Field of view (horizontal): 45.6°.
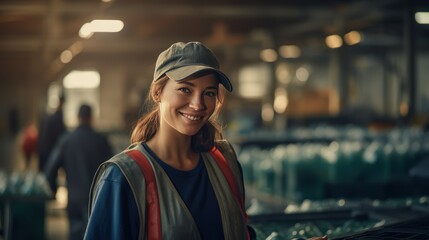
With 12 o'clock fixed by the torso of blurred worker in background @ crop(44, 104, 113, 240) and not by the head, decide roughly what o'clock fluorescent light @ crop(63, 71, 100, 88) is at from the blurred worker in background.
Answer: The fluorescent light is roughly at 12 o'clock from the blurred worker in background.

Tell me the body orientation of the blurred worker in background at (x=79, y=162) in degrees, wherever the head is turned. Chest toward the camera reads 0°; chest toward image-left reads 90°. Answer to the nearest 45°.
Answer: approximately 180°

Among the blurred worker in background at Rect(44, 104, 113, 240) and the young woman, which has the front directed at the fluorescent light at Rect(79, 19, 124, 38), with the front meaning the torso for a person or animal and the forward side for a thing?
the blurred worker in background

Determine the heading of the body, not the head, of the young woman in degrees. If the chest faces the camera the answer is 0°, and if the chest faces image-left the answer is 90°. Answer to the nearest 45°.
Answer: approximately 315°

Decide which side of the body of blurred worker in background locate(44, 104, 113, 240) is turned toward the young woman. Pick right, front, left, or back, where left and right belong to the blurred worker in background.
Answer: back

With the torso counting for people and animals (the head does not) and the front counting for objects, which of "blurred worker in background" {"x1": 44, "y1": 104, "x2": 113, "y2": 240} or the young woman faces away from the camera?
the blurred worker in background

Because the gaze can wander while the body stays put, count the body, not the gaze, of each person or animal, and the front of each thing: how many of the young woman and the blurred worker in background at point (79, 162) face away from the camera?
1
